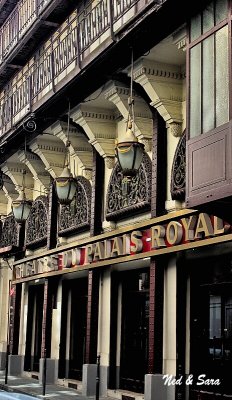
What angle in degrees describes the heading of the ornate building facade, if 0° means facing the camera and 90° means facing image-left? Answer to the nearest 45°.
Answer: approximately 45°
